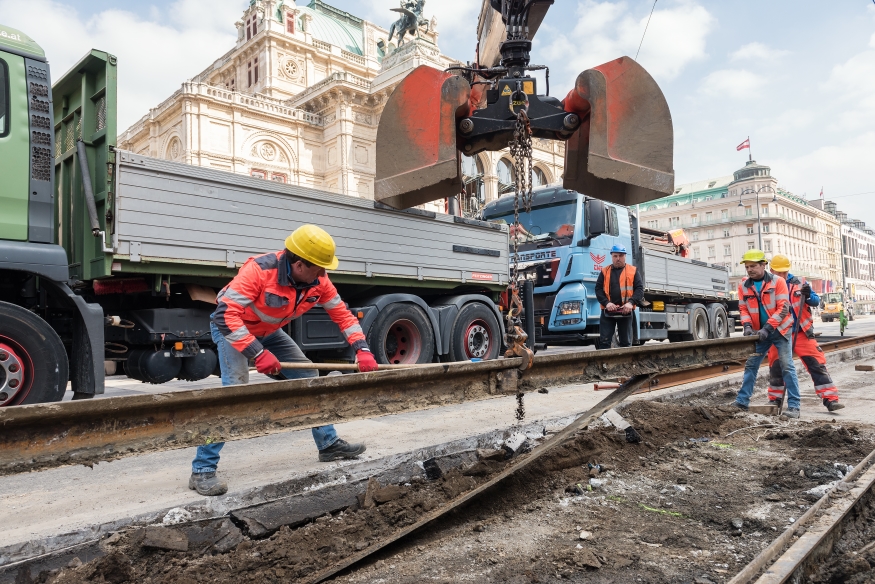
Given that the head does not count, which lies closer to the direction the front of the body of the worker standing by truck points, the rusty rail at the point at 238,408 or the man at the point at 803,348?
the rusty rail

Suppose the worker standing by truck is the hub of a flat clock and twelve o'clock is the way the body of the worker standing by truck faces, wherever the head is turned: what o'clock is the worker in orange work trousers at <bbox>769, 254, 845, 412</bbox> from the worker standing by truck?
The worker in orange work trousers is roughly at 10 o'clock from the worker standing by truck.

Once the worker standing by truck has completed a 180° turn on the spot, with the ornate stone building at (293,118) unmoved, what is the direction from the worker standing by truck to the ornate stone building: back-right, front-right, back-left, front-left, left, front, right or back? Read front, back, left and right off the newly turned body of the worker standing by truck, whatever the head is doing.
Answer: front-left

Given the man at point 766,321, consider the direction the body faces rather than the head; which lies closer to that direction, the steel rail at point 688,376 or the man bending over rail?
the man bending over rail

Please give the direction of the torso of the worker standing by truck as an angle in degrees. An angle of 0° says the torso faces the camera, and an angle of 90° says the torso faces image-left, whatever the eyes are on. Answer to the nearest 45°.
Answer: approximately 0°

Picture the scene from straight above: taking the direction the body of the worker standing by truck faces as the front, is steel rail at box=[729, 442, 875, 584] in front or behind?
in front

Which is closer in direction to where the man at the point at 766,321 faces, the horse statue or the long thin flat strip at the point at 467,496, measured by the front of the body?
the long thin flat strip

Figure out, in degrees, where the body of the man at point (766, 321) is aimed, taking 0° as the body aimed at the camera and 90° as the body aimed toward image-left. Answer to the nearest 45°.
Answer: approximately 45°

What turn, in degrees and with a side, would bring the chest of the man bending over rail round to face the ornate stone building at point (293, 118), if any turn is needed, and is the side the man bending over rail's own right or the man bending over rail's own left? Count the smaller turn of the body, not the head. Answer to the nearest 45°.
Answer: approximately 135° to the man bending over rail's own left

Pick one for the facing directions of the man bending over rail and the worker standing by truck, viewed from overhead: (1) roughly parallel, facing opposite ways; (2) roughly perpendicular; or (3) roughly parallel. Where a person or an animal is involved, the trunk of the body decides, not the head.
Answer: roughly perpendicular
